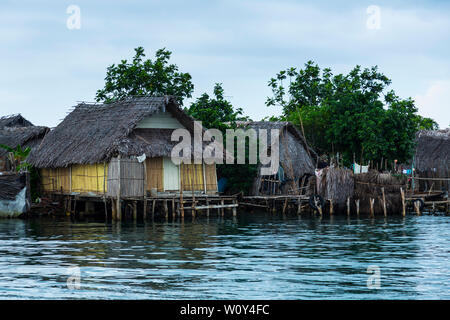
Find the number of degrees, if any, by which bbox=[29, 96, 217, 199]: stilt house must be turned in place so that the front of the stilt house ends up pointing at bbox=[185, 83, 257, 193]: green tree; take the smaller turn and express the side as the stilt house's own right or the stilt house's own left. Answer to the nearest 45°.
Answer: approximately 90° to the stilt house's own left

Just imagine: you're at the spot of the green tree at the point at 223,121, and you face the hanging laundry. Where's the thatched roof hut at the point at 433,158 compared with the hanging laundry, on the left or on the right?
left

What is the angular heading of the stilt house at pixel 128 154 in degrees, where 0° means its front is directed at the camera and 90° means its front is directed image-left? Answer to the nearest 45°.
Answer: approximately 315°

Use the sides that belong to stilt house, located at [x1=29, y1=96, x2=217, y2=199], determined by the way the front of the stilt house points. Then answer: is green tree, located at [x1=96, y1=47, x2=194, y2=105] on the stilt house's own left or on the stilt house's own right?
on the stilt house's own left

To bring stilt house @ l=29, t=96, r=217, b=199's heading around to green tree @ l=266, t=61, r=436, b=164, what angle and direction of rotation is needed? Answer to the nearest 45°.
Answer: approximately 90° to its left

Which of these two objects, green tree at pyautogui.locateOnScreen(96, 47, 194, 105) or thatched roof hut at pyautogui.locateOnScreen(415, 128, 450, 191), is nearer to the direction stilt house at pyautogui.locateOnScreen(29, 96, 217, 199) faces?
the thatched roof hut

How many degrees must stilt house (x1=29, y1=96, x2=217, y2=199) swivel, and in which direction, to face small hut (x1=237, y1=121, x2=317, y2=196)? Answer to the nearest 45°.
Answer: approximately 90° to its left

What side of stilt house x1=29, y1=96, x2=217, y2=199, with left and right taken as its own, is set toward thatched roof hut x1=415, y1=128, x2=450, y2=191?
left

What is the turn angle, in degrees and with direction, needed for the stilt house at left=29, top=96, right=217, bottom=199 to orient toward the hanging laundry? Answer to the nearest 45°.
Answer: approximately 45° to its left
